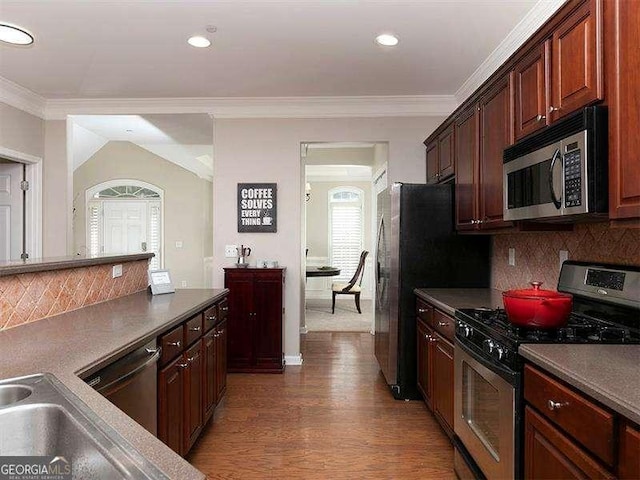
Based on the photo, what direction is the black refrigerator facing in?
to the viewer's left

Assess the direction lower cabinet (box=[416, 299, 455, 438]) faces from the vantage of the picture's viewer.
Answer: facing to the left of the viewer

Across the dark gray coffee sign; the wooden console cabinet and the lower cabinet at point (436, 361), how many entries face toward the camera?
2

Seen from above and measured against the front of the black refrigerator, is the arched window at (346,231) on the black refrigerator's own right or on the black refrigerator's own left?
on the black refrigerator's own right

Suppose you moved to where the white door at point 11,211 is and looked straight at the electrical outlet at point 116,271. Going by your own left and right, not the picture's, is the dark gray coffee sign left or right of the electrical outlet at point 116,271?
left

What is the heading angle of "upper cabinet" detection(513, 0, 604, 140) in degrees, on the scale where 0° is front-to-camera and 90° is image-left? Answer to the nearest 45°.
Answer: approximately 45°

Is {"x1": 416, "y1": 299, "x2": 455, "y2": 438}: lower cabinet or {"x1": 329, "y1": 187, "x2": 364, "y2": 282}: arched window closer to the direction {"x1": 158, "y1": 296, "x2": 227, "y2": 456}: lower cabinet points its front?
the lower cabinet

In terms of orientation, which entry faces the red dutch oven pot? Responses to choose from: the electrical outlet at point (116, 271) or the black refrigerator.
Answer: the electrical outlet

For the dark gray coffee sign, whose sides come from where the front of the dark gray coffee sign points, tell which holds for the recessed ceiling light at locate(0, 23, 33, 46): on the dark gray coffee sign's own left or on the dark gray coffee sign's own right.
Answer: on the dark gray coffee sign's own right

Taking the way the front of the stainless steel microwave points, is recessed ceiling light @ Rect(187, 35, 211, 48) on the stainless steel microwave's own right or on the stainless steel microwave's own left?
on the stainless steel microwave's own right

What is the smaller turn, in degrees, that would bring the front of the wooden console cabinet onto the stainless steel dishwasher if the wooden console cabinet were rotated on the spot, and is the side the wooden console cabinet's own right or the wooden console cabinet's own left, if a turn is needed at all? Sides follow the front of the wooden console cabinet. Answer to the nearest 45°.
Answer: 0° — it already faces it

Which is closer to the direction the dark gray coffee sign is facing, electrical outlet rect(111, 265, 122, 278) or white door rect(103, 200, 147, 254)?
the electrical outlet

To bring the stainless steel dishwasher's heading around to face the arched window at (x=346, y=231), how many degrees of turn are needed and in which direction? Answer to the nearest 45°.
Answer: approximately 90° to its left
